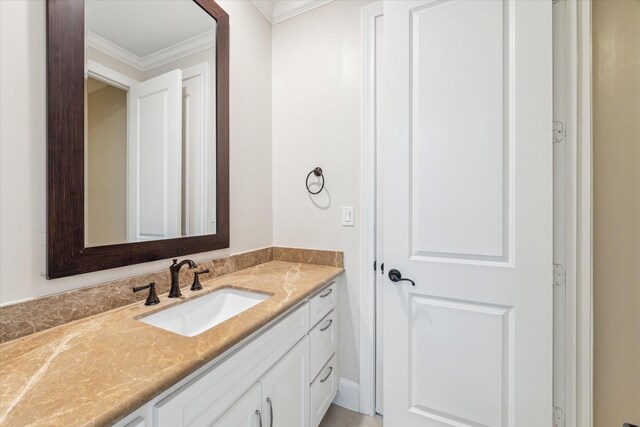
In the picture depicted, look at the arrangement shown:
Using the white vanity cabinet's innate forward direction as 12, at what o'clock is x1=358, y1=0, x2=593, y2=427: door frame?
The door frame is roughly at 11 o'clock from the white vanity cabinet.

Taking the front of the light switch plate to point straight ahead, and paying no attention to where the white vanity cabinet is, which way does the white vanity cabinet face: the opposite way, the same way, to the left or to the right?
to the left

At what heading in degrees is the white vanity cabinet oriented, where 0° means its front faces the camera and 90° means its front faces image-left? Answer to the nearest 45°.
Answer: approximately 315°

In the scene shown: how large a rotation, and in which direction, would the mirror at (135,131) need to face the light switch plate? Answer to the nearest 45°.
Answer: approximately 45° to its left

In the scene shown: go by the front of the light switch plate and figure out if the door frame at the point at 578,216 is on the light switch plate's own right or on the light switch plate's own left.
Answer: on the light switch plate's own left

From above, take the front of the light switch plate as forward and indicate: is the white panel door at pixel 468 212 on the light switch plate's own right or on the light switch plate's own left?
on the light switch plate's own left

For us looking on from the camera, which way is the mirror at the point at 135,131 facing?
facing the viewer and to the right of the viewer

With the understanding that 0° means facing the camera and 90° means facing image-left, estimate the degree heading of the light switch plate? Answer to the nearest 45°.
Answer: approximately 0°

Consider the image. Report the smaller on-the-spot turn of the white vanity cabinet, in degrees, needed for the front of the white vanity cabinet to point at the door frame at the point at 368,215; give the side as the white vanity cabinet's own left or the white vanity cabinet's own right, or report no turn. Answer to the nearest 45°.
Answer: approximately 90° to the white vanity cabinet's own left

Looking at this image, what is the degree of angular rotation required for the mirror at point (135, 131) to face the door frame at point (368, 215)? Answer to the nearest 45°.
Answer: approximately 45° to its left

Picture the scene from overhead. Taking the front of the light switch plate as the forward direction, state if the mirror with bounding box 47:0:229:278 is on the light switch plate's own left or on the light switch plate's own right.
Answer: on the light switch plate's own right

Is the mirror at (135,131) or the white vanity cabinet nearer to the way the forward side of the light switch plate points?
the white vanity cabinet

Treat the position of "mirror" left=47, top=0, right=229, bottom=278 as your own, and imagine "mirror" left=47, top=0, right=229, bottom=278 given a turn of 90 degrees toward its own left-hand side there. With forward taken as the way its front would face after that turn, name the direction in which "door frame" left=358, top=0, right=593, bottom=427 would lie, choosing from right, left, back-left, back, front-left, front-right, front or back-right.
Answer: right

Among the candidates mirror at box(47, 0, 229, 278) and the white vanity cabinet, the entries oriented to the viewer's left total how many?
0
